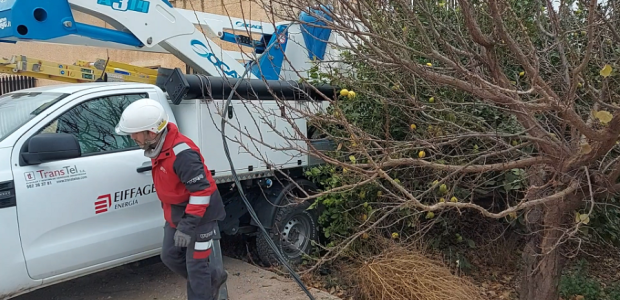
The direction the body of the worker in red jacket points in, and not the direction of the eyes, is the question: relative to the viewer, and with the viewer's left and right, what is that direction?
facing to the left of the viewer

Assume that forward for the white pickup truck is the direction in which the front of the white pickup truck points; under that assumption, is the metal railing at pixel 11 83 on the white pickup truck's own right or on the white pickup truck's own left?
on the white pickup truck's own right

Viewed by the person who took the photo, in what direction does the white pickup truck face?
facing the viewer and to the left of the viewer

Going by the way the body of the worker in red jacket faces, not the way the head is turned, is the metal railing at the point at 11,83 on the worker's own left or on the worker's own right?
on the worker's own right
